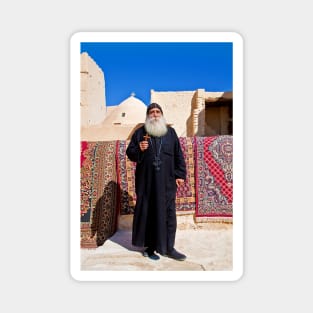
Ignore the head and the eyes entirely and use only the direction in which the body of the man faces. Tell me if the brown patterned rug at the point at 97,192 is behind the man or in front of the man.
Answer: behind

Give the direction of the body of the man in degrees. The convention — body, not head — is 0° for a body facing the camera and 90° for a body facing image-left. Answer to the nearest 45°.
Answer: approximately 0°

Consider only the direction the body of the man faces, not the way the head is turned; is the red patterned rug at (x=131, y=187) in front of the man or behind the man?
behind

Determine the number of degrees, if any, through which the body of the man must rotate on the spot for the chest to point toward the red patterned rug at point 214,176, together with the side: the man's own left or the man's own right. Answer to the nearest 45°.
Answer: approximately 135° to the man's own left
